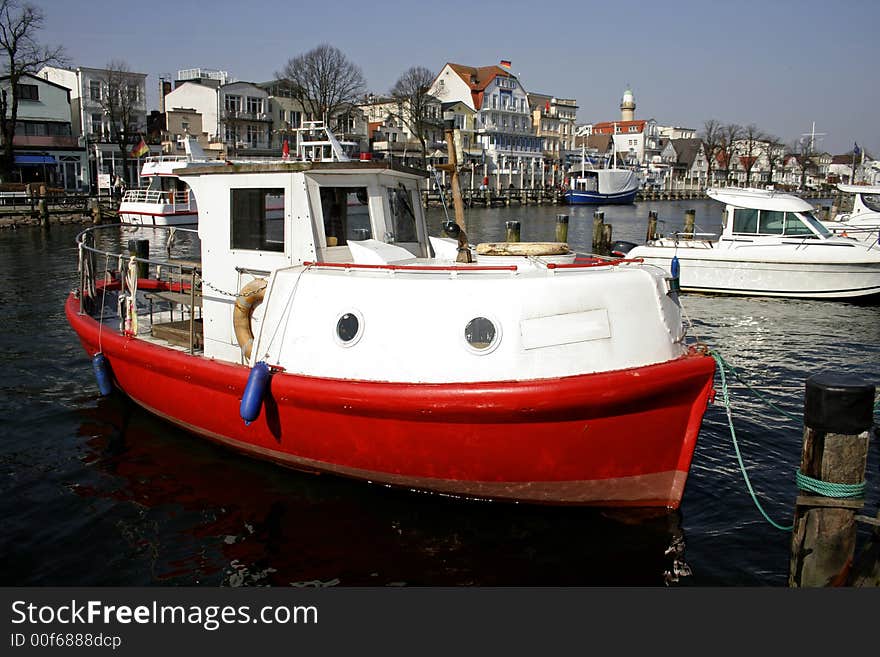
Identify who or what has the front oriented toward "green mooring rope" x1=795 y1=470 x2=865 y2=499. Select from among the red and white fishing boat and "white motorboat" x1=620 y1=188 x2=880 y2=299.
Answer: the red and white fishing boat

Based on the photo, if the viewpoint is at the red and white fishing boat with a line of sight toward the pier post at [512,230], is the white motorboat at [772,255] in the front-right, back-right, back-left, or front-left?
front-right

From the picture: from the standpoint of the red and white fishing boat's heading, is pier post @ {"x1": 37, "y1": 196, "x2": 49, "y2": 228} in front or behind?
behind

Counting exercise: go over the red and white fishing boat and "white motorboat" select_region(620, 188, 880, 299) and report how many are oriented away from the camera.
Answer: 0

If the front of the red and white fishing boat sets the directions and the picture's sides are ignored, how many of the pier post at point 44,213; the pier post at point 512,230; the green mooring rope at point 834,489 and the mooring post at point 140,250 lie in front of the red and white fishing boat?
1

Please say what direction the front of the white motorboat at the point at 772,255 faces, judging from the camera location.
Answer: facing to the right of the viewer

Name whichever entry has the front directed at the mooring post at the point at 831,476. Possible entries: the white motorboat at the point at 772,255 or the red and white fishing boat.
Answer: the red and white fishing boat

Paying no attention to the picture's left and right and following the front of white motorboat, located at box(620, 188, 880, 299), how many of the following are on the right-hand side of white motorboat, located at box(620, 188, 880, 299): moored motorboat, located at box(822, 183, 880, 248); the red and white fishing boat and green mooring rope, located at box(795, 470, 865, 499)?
2

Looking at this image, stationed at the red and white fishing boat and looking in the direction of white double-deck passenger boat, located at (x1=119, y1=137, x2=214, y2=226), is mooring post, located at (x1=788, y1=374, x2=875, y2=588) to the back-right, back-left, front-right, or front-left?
back-right

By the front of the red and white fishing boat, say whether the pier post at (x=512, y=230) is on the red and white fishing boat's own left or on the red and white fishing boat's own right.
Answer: on the red and white fishing boat's own left

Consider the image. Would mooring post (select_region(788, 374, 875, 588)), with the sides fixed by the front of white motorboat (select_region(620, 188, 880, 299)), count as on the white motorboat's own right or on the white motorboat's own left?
on the white motorboat's own right

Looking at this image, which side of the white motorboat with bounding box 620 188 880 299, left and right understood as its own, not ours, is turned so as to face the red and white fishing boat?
right

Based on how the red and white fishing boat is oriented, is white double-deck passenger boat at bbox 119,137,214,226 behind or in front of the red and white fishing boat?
behind

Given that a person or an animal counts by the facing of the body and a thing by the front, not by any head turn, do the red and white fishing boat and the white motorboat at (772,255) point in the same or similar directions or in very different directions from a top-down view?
same or similar directions
